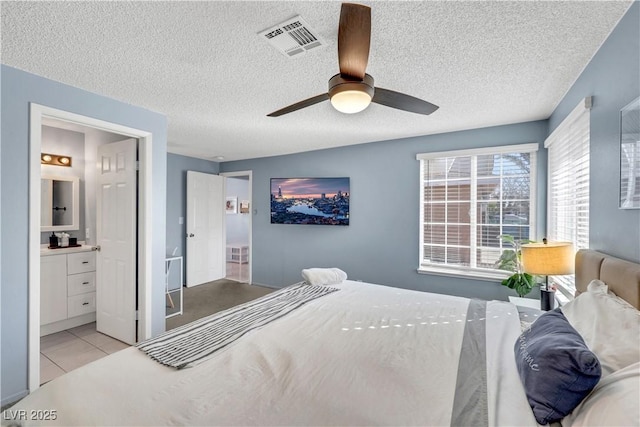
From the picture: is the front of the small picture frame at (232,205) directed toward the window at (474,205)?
no

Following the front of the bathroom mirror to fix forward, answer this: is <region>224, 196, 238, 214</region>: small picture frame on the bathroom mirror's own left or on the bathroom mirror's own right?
on the bathroom mirror's own left

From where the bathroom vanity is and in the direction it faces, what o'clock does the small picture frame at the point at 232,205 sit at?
The small picture frame is roughly at 9 o'clock from the bathroom vanity.

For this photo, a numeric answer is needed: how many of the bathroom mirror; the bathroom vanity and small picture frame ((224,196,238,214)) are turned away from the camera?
0

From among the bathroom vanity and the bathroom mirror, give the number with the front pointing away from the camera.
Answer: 0

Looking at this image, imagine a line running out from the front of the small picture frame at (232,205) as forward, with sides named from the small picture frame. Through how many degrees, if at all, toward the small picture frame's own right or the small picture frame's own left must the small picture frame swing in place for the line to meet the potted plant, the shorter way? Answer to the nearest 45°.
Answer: approximately 90° to the small picture frame's own left

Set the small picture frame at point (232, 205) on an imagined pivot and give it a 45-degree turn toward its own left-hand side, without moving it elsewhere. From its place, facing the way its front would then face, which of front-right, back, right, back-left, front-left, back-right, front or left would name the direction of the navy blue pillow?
front

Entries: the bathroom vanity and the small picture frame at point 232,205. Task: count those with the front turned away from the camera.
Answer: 0

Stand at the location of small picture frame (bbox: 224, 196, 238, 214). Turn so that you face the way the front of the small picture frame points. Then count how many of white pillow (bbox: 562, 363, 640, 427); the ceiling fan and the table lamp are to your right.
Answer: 0

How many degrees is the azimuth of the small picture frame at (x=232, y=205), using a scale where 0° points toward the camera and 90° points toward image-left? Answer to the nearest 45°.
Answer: approximately 45°

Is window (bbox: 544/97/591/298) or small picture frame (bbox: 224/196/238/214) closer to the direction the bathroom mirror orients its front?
the window

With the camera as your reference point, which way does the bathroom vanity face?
facing the viewer and to the right of the viewer

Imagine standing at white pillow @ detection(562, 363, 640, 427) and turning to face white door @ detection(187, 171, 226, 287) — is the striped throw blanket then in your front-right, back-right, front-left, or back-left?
front-left

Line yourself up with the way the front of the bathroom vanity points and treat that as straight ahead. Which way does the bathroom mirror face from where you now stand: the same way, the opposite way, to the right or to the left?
the same way

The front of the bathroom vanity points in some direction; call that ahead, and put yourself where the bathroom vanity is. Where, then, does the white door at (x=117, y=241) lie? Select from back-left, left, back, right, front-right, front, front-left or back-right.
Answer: front

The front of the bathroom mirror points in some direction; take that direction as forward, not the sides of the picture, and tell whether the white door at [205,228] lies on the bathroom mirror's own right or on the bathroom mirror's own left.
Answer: on the bathroom mirror's own left
